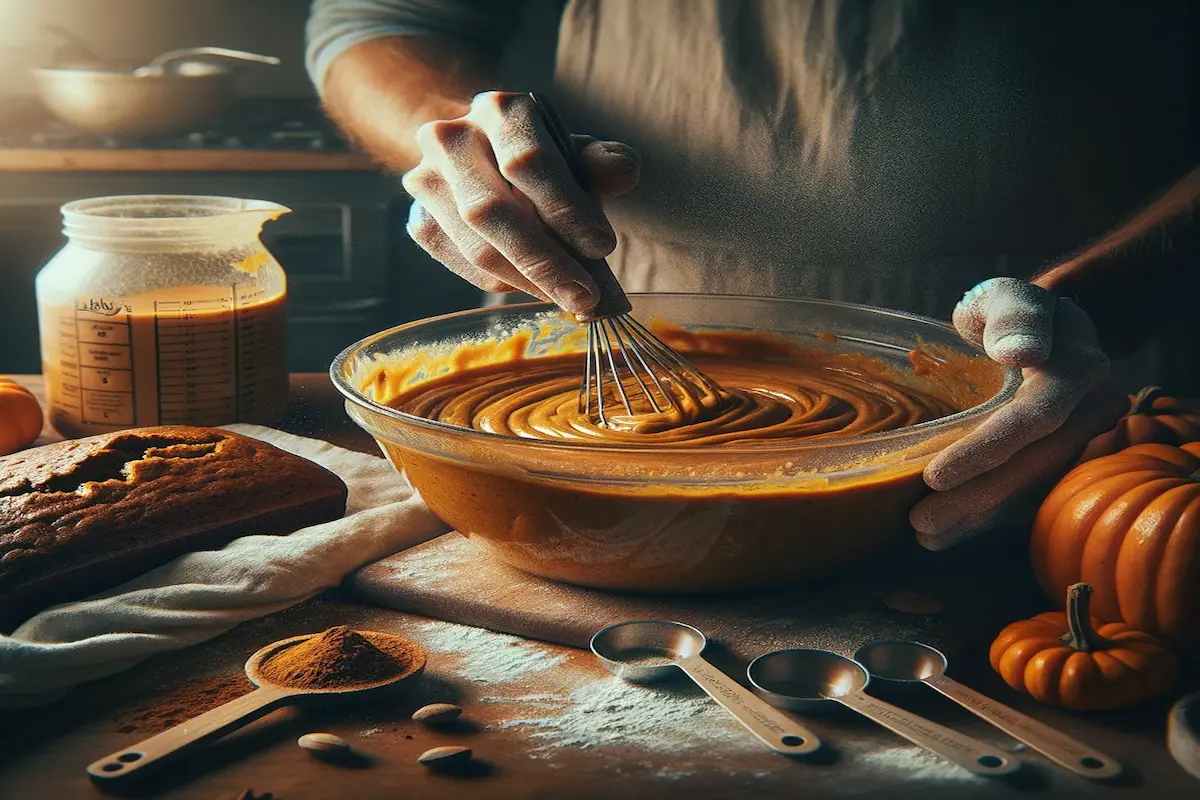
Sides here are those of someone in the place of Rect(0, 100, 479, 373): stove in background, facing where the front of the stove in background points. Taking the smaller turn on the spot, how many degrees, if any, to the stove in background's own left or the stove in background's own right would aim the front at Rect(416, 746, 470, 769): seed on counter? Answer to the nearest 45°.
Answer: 0° — it already faces it

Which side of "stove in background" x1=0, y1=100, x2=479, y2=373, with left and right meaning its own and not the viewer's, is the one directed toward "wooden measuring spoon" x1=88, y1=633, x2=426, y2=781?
front

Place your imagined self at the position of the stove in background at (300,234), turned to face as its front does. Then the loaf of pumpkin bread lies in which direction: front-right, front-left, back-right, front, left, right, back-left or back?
front

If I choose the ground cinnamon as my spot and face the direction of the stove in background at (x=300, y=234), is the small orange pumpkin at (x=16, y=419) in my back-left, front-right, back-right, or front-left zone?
front-left

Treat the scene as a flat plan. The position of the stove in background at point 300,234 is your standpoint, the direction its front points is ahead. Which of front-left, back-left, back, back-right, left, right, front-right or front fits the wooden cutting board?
front

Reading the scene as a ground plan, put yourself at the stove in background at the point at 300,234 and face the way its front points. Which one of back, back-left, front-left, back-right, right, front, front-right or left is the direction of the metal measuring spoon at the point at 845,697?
front

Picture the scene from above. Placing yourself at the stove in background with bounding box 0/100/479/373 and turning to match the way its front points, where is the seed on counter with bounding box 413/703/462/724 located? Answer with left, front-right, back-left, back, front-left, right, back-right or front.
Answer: front

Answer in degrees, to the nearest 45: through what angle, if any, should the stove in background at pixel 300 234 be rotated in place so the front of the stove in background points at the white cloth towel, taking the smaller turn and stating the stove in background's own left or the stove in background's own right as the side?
0° — it already faces it

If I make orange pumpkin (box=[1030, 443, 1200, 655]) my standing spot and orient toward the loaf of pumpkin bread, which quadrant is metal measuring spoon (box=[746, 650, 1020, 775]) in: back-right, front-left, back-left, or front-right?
front-left

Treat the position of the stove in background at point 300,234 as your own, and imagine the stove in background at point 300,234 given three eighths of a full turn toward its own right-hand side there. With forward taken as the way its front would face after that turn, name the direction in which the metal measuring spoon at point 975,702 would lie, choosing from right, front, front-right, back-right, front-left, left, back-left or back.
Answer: back-left

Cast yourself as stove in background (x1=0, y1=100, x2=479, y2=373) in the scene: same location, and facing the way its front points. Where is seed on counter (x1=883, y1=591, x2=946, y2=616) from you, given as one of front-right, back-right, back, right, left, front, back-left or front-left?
front

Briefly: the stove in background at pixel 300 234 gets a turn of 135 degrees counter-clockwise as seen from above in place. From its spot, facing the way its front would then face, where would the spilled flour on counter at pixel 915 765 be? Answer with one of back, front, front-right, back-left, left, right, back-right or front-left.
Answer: back-right

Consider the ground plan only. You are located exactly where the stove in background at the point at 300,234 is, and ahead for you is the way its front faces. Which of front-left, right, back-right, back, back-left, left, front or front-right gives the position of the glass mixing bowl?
front

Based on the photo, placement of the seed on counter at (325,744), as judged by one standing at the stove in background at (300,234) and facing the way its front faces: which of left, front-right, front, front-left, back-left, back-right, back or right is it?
front

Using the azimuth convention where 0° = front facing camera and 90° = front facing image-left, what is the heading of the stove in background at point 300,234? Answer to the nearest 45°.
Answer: approximately 0°
